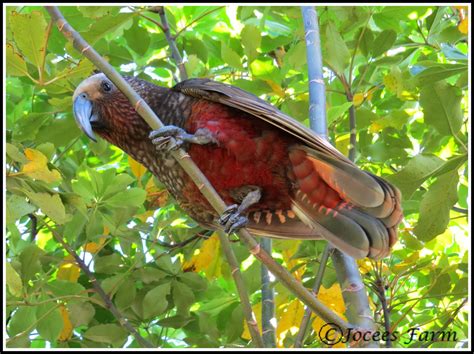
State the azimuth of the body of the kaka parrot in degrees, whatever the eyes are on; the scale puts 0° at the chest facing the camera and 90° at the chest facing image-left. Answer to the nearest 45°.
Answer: approximately 90°

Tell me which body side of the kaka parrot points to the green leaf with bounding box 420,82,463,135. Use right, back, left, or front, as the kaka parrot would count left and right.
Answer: back
